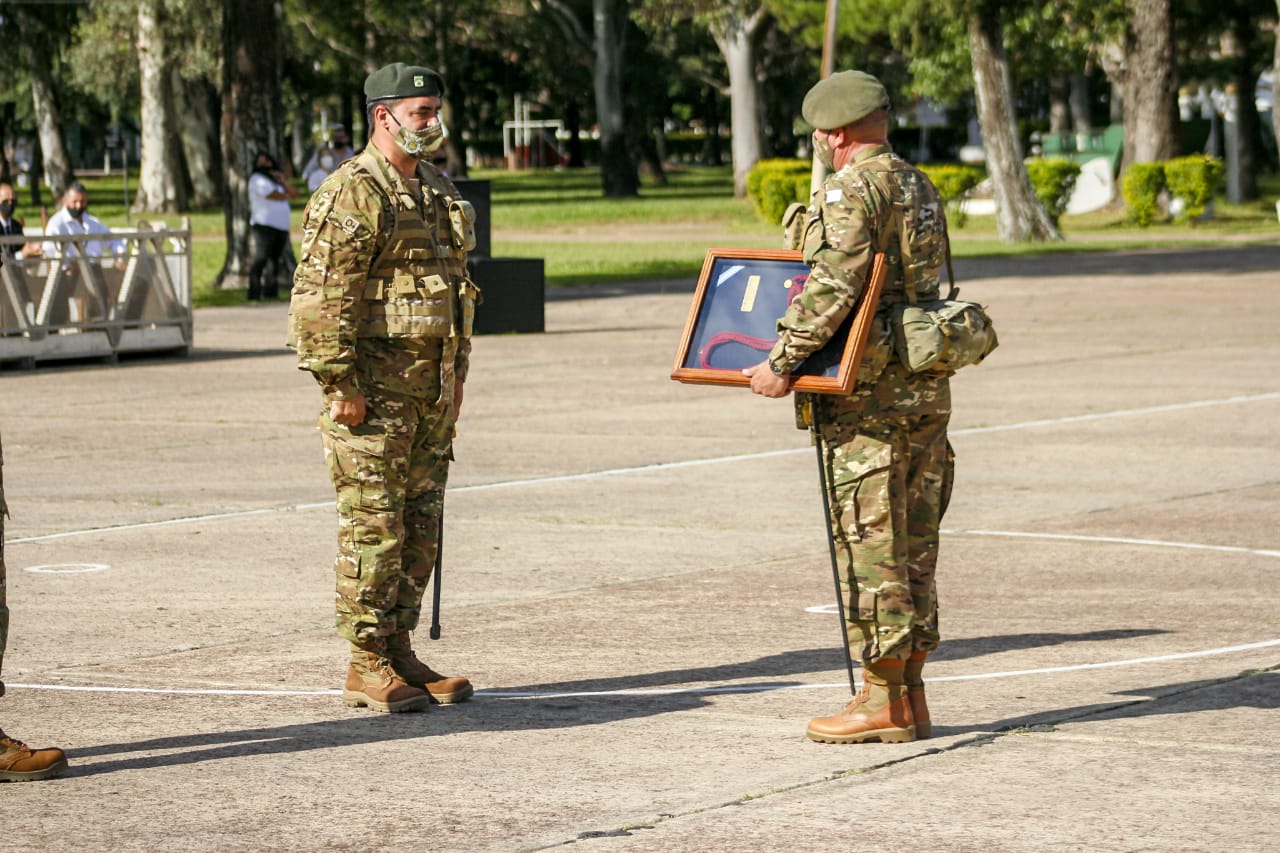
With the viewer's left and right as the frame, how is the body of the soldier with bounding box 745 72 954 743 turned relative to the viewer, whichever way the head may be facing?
facing away from the viewer and to the left of the viewer

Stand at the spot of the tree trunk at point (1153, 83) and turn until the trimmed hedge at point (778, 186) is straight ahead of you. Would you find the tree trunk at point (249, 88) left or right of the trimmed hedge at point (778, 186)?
left

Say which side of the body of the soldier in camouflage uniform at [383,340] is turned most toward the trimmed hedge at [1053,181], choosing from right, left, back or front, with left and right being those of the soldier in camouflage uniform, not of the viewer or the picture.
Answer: left

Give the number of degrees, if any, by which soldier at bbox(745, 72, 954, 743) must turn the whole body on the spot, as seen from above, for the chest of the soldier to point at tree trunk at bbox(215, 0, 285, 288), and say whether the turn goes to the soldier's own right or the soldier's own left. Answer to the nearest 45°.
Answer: approximately 45° to the soldier's own right

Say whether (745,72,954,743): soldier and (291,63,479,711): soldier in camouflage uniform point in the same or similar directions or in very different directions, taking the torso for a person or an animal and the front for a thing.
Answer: very different directions

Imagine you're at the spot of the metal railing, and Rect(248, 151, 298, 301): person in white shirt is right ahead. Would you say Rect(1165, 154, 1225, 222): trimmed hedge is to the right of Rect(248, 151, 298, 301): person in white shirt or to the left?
right

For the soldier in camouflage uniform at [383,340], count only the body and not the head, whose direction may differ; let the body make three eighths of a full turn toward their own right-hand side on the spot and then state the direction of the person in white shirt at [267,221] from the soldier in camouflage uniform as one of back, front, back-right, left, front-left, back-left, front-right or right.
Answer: right

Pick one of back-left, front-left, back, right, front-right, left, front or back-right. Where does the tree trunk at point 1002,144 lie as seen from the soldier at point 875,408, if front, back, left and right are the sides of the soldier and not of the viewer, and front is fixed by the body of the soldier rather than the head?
front-right

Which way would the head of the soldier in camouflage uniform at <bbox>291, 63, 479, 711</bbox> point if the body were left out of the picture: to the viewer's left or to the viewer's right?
to the viewer's right
